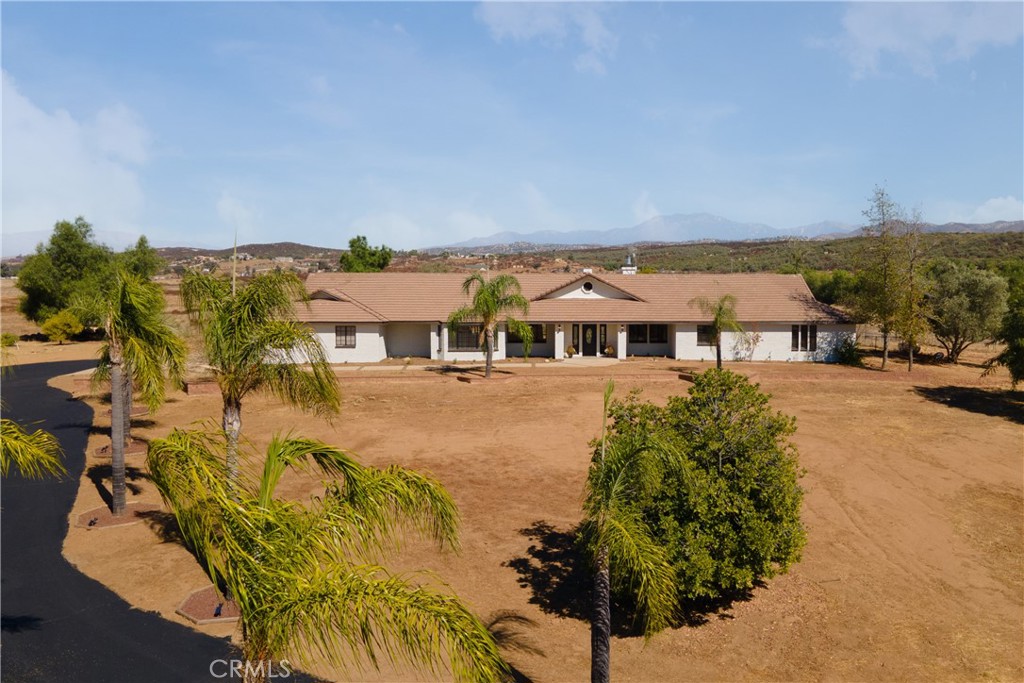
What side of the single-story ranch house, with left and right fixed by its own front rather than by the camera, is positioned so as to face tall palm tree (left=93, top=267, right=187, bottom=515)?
front

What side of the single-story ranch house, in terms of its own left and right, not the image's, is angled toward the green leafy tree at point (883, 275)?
left

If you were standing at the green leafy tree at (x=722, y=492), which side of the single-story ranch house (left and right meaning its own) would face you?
front

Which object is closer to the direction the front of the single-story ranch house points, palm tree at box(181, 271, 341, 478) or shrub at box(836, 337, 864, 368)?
the palm tree

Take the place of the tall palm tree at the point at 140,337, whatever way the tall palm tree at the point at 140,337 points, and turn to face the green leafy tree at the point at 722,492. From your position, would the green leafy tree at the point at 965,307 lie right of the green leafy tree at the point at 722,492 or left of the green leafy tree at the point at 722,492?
left

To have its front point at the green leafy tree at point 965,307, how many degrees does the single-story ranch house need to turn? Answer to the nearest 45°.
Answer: approximately 90° to its left

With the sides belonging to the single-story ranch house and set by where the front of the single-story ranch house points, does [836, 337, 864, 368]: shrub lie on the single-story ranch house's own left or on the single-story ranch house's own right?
on the single-story ranch house's own left

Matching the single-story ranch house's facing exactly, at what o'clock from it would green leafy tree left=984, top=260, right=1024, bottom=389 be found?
The green leafy tree is roughly at 10 o'clock from the single-story ranch house.

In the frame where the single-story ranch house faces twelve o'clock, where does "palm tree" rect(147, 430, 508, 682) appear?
The palm tree is roughly at 12 o'clock from the single-story ranch house.

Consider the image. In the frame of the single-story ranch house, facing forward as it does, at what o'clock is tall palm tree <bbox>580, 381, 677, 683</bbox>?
The tall palm tree is roughly at 12 o'clock from the single-story ranch house.

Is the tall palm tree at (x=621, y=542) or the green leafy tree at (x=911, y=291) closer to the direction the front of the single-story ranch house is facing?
the tall palm tree

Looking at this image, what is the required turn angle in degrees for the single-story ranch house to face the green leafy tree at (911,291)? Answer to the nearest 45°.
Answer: approximately 90° to its left

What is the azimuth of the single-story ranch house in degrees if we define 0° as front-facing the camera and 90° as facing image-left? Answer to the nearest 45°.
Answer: approximately 0°
